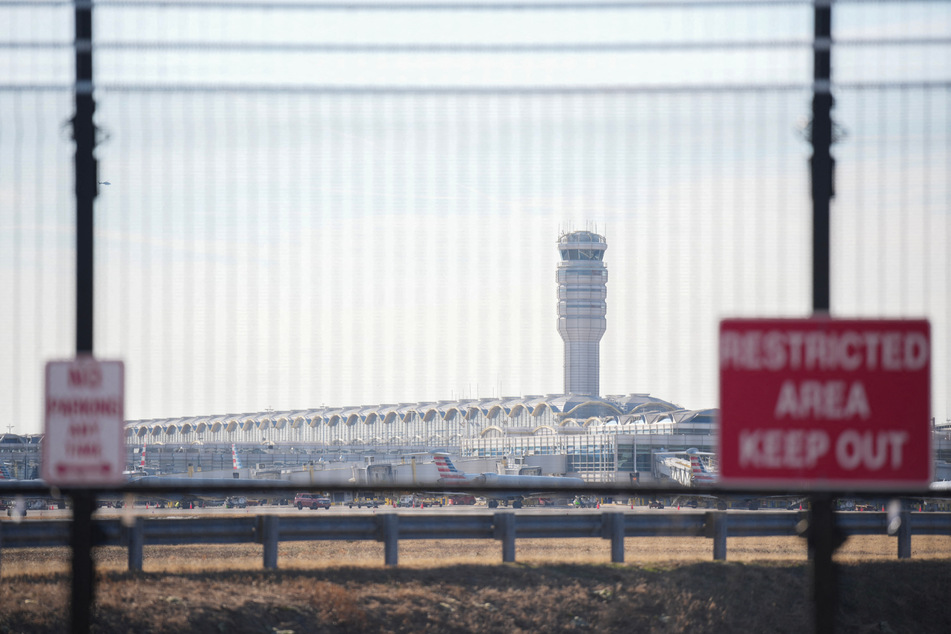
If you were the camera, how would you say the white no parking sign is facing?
facing the viewer

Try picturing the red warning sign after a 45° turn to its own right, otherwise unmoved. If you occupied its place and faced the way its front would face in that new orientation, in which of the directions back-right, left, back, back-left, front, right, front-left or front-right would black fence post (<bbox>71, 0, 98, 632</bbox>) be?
front-right

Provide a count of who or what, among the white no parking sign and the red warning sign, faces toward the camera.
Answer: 2

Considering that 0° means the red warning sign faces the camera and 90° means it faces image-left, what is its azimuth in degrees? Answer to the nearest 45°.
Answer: approximately 0°

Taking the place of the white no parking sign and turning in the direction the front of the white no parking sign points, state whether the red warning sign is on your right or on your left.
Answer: on your left

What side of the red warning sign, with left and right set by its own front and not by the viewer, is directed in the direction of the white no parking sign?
right
